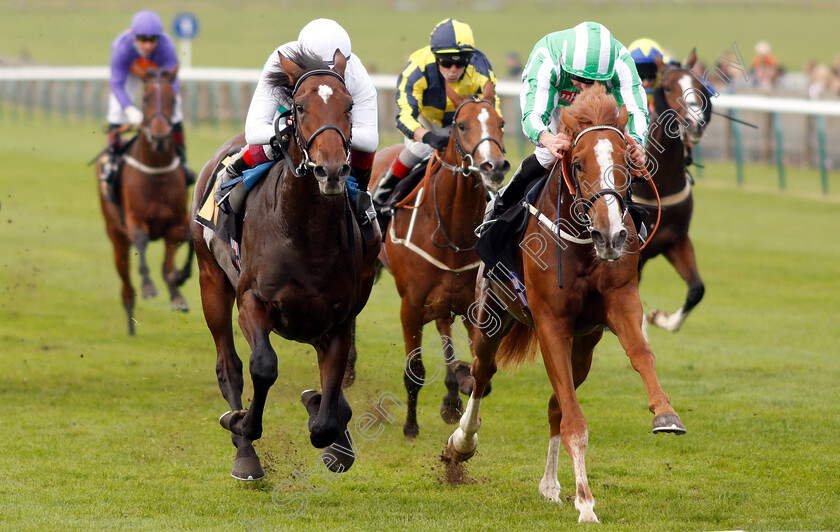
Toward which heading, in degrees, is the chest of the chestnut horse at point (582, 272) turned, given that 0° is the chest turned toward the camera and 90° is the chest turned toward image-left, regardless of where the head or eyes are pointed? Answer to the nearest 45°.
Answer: approximately 315°

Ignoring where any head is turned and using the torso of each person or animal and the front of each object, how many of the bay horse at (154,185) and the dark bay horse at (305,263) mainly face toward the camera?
2

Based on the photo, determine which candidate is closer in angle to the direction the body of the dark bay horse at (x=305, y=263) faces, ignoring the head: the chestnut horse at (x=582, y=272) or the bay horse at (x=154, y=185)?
the chestnut horse

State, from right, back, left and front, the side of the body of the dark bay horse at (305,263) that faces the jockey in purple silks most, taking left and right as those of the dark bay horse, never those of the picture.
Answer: back

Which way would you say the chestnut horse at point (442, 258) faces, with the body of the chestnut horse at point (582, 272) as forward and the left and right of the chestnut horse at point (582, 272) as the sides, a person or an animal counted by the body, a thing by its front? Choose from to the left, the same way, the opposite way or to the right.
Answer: the same way

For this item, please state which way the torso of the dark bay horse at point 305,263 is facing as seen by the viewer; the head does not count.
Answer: toward the camera

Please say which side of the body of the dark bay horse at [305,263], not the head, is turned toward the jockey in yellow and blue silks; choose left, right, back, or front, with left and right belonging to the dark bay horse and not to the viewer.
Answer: back

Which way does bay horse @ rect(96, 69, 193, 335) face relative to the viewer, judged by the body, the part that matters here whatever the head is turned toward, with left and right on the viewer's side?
facing the viewer

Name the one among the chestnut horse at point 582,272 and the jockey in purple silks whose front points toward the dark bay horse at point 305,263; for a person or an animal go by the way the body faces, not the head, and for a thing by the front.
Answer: the jockey in purple silks

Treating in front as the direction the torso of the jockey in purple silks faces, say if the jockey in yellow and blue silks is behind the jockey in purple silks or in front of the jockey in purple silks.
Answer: in front

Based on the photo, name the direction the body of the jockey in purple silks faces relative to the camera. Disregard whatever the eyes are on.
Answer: toward the camera
